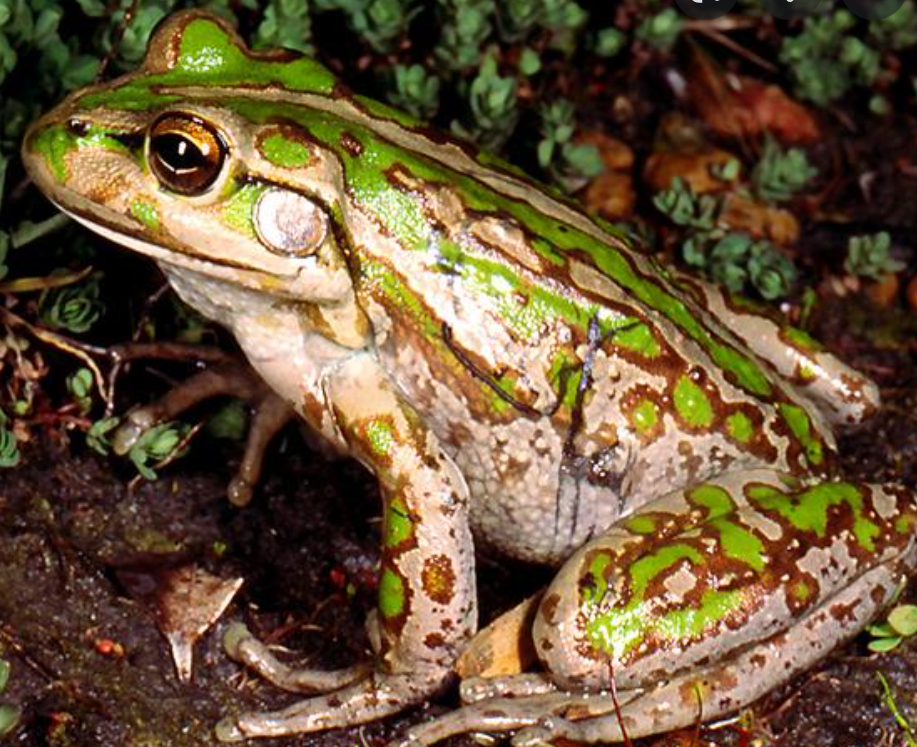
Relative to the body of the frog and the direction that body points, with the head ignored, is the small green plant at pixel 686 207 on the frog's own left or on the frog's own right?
on the frog's own right

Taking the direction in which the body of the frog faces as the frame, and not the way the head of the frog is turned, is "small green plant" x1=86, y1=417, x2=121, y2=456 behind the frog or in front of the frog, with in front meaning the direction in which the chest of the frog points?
in front

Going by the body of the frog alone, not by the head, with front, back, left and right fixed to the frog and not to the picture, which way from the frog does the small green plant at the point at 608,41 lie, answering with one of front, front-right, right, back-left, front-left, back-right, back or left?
right

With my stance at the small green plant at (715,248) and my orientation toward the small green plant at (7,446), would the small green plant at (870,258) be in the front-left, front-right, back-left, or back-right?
back-left

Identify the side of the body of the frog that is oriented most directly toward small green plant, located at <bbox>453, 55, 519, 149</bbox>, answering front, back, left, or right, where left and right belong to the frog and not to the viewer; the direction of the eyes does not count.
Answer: right

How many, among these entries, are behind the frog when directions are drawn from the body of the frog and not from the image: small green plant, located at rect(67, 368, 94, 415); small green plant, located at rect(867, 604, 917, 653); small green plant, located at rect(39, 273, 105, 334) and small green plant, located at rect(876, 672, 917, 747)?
2

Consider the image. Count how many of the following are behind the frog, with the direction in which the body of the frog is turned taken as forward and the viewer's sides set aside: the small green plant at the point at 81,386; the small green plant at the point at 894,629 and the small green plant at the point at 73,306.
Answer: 1

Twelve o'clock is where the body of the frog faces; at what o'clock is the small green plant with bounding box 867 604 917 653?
The small green plant is roughly at 6 o'clock from the frog.

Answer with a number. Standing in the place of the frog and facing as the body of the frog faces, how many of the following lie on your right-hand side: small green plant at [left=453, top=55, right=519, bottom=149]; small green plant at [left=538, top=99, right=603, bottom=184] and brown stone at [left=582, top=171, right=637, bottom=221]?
3

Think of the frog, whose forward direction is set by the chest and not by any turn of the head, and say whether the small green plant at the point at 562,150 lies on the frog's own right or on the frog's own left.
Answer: on the frog's own right

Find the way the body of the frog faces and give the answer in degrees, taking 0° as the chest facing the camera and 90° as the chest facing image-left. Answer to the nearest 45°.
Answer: approximately 90°

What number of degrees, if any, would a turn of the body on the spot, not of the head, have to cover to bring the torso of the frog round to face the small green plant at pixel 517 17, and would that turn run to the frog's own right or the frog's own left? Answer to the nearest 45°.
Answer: approximately 90° to the frog's own right
